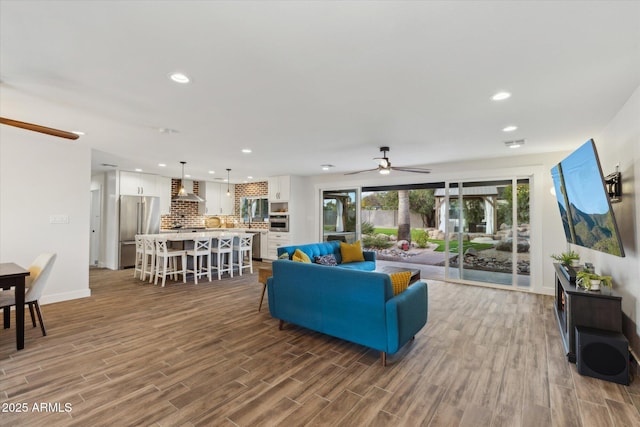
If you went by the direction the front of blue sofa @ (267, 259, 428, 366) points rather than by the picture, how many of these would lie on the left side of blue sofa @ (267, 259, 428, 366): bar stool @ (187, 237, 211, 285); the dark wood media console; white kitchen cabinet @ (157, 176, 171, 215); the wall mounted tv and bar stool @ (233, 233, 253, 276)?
3

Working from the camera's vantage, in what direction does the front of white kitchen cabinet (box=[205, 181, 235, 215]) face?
facing the viewer

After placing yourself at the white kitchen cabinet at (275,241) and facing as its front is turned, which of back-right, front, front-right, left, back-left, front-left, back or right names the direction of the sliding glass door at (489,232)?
front-left

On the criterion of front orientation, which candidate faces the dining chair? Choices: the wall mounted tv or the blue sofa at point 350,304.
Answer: the wall mounted tv

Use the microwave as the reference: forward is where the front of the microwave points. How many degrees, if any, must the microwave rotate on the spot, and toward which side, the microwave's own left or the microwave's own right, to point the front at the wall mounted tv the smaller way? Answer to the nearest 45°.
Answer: approximately 45° to the microwave's own left

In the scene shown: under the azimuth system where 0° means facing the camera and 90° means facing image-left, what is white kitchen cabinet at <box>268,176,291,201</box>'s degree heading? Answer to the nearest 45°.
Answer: approximately 0°

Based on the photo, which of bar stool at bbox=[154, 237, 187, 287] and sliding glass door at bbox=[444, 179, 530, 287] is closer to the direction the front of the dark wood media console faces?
the bar stool

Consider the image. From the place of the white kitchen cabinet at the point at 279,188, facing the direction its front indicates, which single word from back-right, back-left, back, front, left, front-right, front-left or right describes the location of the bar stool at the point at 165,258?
front-right

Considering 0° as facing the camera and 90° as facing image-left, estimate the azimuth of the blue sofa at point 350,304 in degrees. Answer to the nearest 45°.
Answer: approximately 225°

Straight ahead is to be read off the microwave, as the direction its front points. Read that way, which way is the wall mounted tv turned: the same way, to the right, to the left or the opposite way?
to the right

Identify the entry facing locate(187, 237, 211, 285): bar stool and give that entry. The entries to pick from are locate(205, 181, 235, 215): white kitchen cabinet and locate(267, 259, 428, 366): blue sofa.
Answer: the white kitchen cabinet

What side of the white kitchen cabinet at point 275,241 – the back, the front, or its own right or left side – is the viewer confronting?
front

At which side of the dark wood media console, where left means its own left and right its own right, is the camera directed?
left

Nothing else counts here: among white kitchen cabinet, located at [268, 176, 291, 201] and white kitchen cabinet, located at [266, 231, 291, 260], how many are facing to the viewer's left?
0

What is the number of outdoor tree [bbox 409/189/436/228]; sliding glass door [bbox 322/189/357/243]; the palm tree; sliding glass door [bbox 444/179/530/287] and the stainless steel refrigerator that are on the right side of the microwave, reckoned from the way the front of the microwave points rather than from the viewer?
1

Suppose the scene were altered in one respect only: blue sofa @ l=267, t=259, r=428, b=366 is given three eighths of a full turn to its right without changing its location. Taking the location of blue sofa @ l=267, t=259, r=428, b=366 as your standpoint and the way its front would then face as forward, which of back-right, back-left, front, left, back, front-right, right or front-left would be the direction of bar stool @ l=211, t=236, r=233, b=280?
back-right

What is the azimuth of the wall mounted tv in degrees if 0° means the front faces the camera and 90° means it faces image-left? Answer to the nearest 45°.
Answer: approximately 45°
